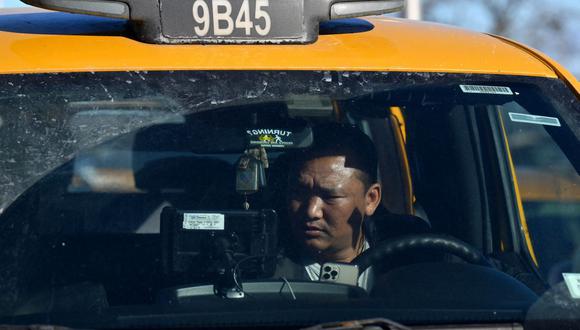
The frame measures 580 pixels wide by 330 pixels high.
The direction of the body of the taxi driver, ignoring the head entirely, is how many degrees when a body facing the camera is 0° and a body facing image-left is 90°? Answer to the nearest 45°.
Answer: approximately 45°

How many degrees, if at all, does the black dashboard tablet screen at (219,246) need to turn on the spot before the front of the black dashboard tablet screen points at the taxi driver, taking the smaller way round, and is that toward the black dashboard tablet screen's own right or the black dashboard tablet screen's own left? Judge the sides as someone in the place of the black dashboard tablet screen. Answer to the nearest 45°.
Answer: approximately 45° to the black dashboard tablet screen's own right

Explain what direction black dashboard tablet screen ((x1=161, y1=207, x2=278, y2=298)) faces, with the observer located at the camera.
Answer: facing away from the viewer

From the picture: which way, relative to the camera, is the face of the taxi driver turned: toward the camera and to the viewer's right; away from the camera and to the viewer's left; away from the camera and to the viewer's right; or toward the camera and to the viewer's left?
toward the camera and to the viewer's left

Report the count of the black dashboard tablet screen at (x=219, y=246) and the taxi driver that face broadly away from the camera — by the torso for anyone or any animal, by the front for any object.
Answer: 1

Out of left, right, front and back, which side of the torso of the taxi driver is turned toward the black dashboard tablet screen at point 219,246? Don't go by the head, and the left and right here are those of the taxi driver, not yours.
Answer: front

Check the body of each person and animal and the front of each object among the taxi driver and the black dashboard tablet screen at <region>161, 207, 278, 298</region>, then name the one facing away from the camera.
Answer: the black dashboard tablet screen
